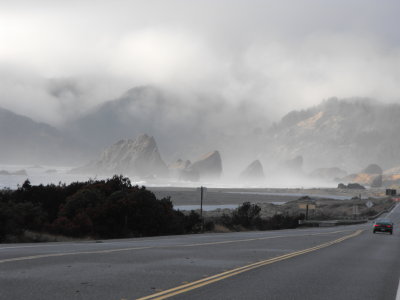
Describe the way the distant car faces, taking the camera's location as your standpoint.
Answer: facing away from the viewer

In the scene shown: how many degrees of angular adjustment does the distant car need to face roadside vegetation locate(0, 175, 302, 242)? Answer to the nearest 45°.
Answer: approximately 135° to its left
